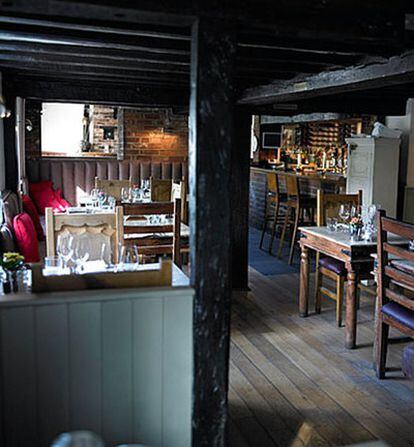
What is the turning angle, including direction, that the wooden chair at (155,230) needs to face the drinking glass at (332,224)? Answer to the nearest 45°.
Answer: approximately 90° to its right

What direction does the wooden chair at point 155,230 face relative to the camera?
away from the camera

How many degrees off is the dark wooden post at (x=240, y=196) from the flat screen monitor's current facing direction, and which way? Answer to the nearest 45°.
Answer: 0° — it already faces it

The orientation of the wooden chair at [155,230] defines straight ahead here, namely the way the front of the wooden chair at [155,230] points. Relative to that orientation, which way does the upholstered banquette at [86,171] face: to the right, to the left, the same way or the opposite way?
the opposite way

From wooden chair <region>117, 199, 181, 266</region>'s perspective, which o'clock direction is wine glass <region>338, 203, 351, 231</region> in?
The wine glass is roughly at 3 o'clock from the wooden chair.

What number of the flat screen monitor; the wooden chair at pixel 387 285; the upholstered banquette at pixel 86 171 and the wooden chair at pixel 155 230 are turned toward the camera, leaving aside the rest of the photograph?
2

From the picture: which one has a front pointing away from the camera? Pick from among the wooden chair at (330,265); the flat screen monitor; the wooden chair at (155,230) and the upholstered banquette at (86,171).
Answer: the wooden chair at (155,230)
